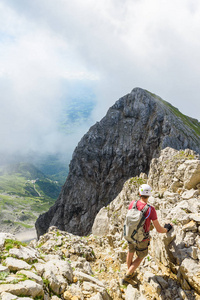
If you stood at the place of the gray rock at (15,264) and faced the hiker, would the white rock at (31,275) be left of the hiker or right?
right

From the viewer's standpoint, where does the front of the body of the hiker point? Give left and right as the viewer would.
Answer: facing away from the viewer and to the right of the viewer

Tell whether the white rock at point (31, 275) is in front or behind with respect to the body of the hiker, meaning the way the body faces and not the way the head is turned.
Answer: behind

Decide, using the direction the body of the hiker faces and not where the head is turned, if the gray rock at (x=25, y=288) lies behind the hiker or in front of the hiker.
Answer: behind
